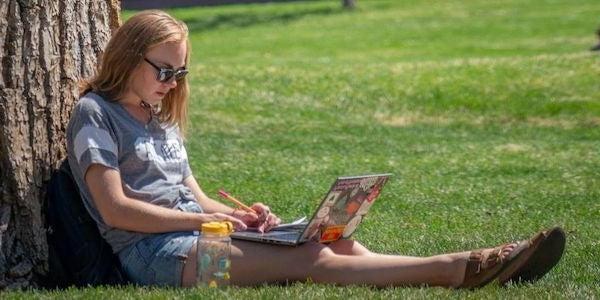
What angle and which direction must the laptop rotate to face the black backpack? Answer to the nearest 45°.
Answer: approximately 45° to its left

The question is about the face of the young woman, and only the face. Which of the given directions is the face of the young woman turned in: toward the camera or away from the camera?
toward the camera

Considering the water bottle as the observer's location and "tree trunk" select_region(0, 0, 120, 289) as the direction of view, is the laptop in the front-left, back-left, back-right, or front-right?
back-right

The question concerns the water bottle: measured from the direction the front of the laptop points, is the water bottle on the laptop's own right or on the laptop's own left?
on the laptop's own left

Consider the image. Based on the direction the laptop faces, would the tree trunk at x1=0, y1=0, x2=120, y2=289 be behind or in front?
in front

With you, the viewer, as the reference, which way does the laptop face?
facing away from the viewer and to the left of the viewer
